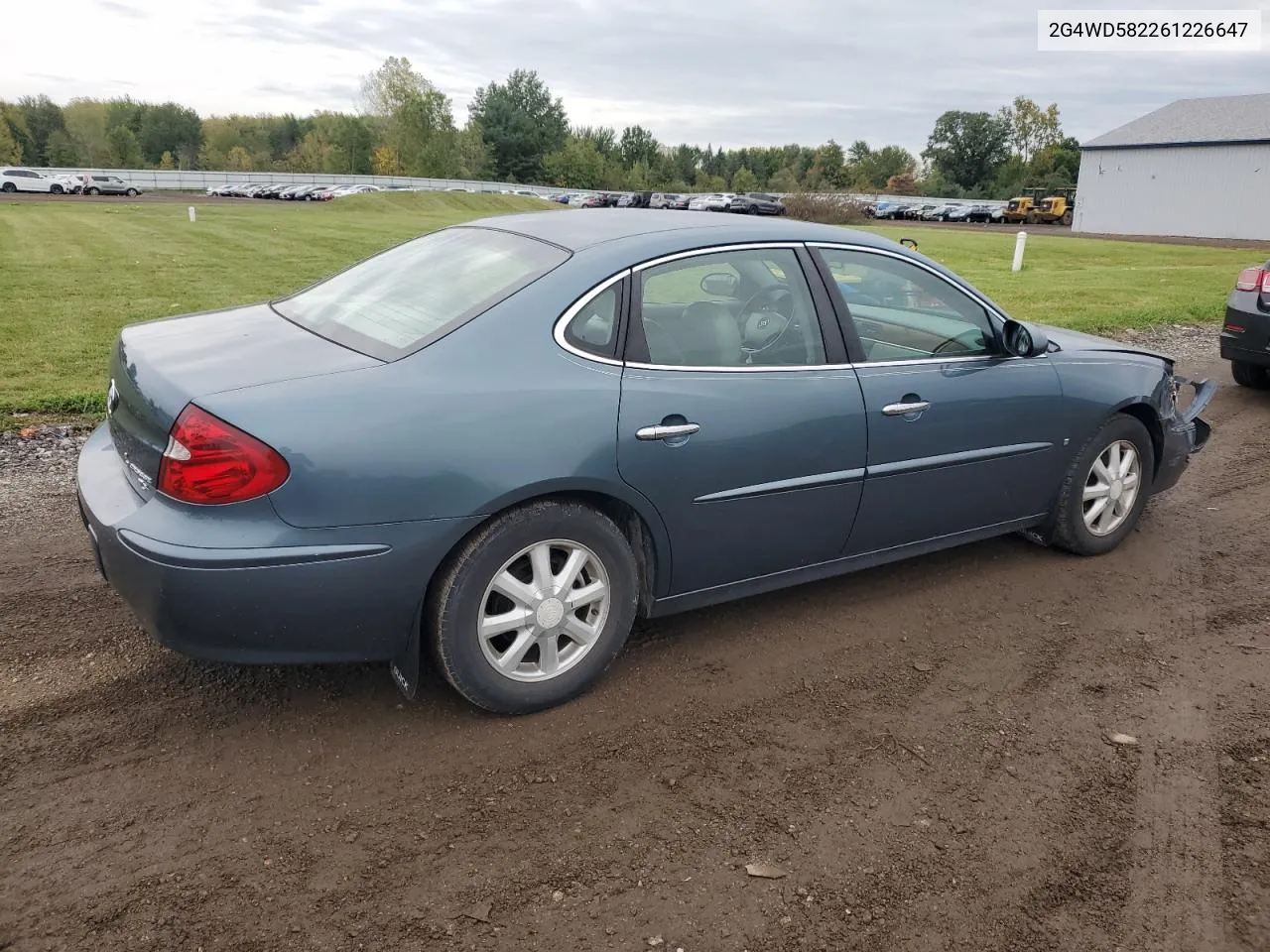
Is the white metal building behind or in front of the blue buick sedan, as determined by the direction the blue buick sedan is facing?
in front

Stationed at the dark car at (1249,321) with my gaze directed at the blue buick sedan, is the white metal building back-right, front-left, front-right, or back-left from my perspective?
back-right

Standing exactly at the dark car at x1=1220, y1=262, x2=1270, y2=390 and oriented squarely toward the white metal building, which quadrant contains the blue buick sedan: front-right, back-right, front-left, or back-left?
back-left

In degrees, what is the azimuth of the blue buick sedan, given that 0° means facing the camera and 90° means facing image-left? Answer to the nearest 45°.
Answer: approximately 225°

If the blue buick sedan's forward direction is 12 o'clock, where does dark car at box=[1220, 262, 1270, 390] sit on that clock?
The dark car is roughly at 12 o'clock from the blue buick sedan.
